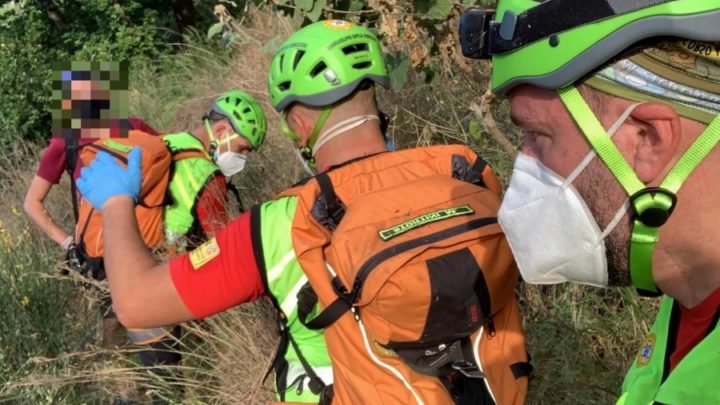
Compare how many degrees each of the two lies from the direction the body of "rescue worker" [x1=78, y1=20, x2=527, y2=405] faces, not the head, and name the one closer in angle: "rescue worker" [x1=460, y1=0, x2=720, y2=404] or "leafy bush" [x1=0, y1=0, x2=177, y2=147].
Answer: the leafy bush

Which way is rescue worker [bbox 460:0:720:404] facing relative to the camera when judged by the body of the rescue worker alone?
to the viewer's left

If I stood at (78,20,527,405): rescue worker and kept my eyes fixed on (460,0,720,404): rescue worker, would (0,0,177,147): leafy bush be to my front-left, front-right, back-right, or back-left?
back-left

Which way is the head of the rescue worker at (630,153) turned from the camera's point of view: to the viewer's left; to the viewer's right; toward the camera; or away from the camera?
to the viewer's left

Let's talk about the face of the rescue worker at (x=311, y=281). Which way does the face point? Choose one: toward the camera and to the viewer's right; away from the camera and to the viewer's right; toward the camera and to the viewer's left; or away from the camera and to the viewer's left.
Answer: away from the camera and to the viewer's left

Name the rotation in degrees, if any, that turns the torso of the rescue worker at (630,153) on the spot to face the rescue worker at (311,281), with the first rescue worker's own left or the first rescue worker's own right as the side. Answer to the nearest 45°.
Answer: approximately 45° to the first rescue worker's own right

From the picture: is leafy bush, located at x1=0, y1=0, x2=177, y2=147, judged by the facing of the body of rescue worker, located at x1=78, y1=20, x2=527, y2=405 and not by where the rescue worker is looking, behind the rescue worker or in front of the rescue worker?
in front

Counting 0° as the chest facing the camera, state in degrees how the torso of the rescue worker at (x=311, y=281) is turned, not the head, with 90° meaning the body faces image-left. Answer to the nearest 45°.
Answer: approximately 135°

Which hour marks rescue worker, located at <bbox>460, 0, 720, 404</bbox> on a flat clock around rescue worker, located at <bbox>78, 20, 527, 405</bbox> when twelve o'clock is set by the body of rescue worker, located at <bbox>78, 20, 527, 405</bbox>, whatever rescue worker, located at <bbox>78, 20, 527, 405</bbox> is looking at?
rescue worker, located at <bbox>460, 0, 720, 404</bbox> is roughly at 6 o'clock from rescue worker, located at <bbox>78, 20, 527, 405</bbox>.

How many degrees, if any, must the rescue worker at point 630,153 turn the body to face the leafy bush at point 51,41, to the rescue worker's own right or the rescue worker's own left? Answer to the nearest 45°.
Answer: approximately 45° to the rescue worker's own right
